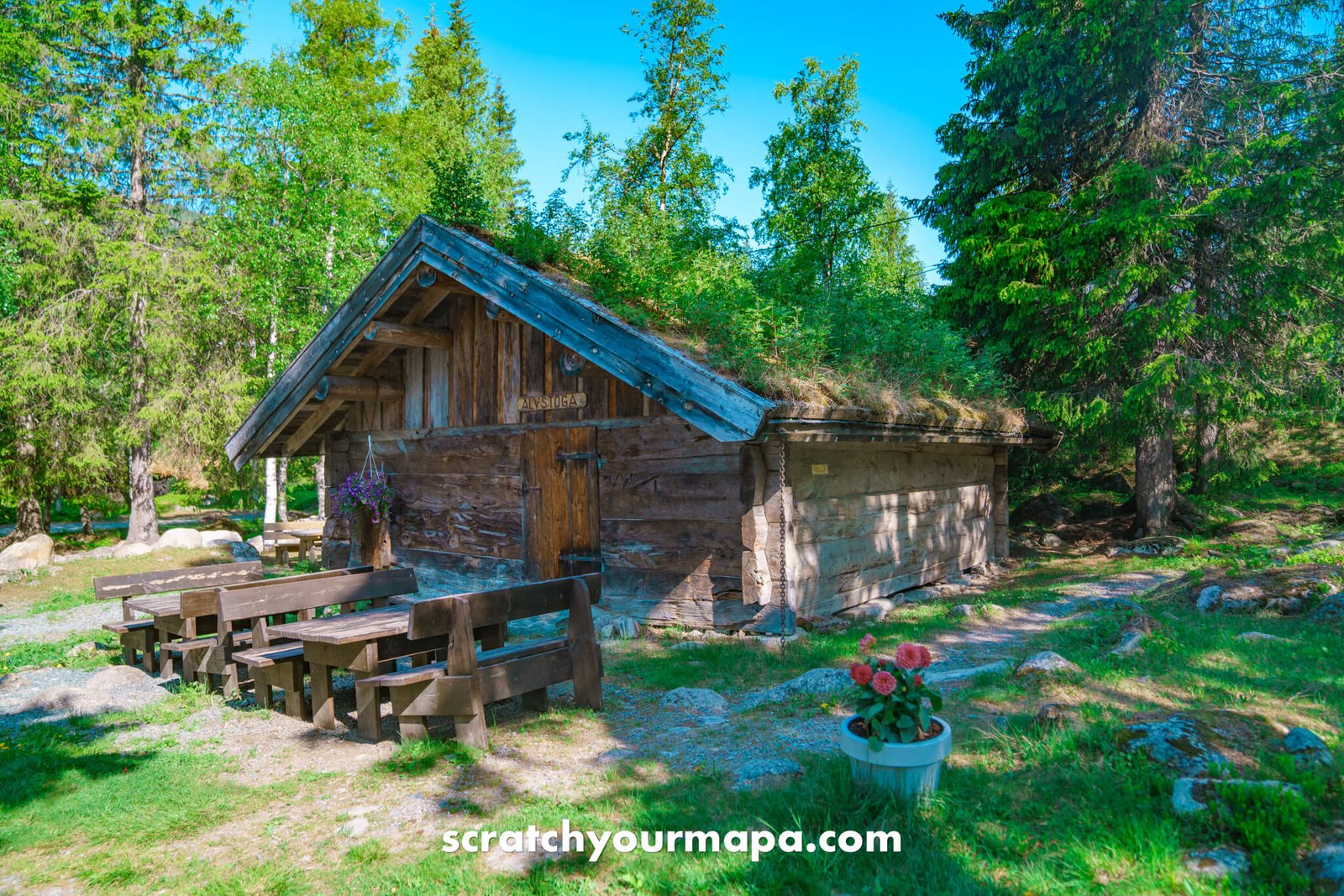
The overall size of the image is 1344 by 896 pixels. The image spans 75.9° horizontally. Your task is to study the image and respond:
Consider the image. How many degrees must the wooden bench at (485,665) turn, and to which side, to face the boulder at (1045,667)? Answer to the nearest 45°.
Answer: approximately 135° to its right

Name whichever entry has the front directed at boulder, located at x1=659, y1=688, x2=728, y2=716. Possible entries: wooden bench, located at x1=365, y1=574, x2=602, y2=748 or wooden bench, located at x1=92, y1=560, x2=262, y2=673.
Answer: wooden bench, located at x1=92, y1=560, x2=262, y2=673

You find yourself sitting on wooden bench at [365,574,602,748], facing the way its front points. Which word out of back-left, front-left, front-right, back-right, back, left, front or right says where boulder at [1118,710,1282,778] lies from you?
back

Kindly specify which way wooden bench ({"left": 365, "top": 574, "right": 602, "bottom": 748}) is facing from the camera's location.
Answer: facing away from the viewer and to the left of the viewer

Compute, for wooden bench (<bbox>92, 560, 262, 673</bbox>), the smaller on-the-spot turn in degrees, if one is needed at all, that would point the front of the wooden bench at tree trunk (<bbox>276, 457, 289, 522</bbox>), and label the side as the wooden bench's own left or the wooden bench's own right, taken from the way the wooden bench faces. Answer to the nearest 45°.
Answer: approximately 135° to the wooden bench's own left

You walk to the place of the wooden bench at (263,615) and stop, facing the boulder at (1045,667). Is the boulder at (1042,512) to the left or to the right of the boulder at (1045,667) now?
left

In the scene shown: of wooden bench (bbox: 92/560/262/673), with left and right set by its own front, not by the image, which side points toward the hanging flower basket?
left

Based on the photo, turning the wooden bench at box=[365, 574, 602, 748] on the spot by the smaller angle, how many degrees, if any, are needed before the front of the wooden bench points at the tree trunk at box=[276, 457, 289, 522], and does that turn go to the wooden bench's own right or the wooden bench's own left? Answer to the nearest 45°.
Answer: approximately 45° to the wooden bench's own right

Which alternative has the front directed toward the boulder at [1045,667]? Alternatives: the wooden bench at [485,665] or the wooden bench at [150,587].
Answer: the wooden bench at [150,587]

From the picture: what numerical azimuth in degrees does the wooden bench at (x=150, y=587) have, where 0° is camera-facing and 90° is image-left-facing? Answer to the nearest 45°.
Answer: approximately 315°

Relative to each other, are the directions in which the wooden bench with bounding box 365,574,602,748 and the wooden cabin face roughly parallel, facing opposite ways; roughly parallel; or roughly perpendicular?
roughly perpendicular

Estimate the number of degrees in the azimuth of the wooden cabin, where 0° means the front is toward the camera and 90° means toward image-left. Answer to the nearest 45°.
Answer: approximately 45°

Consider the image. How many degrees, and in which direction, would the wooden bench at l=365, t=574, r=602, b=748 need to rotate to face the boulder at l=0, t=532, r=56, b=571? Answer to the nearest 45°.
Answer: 0° — it already faces it

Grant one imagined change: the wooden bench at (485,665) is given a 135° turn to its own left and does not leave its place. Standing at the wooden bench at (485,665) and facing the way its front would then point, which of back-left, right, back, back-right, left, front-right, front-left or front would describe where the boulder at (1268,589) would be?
left
